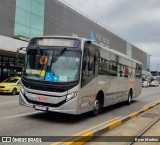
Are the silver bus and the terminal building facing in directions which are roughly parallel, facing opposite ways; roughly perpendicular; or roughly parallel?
roughly perpendicular

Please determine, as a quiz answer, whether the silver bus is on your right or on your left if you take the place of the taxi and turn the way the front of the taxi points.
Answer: on your left

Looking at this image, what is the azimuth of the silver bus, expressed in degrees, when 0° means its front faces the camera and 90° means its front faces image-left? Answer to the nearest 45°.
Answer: approximately 45°

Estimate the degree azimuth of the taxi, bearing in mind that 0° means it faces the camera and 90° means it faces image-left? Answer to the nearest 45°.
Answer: approximately 45°
